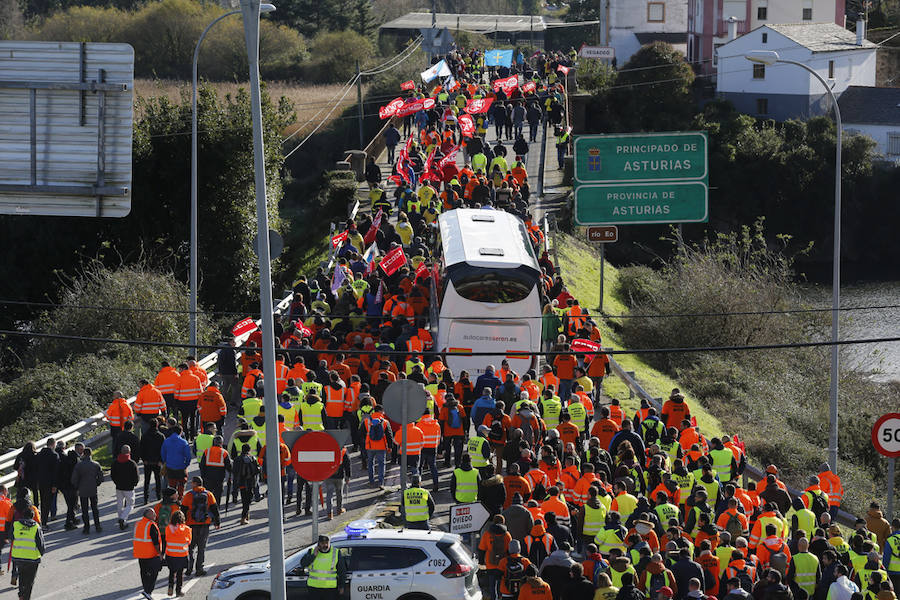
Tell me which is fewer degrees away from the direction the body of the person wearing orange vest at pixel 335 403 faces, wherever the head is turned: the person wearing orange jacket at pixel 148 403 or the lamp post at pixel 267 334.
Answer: the person wearing orange jacket

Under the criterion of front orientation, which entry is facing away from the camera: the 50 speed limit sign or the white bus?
the white bus

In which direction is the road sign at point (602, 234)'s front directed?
toward the camera

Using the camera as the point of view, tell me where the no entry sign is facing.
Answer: facing the viewer

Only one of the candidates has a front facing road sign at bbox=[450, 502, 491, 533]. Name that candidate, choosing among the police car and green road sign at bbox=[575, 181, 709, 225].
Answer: the green road sign

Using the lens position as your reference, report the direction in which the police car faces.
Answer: facing to the left of the viewer

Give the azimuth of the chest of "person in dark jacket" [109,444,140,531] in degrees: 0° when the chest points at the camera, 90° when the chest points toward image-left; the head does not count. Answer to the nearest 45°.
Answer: approximately 180°

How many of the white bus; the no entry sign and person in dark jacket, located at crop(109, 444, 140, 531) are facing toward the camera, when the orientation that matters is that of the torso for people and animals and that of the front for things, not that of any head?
1

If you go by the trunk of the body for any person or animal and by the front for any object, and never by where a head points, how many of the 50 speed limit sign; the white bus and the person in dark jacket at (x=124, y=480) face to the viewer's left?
0
